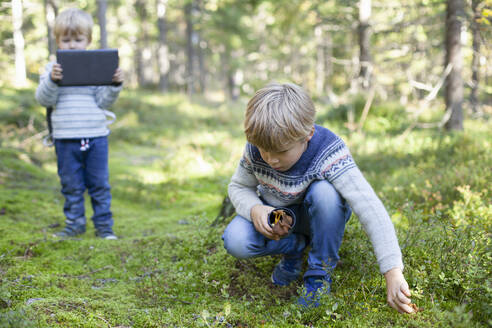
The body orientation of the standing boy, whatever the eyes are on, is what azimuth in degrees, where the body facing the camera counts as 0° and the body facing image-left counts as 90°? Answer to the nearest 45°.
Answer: approximately 0°

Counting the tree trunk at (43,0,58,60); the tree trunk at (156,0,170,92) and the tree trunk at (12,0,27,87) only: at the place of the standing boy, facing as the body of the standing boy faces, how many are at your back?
3

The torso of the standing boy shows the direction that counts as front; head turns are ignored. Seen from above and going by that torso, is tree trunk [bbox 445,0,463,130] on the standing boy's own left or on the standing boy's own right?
on the standing boy's own left

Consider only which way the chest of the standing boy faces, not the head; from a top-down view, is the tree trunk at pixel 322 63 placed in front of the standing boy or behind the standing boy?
behind

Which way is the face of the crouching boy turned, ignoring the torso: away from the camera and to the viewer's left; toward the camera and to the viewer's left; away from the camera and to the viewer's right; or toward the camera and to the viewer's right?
toward the camera and to the viewer's left

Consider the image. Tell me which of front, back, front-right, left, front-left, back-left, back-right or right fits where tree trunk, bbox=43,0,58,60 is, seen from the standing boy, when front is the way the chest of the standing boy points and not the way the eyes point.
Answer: back

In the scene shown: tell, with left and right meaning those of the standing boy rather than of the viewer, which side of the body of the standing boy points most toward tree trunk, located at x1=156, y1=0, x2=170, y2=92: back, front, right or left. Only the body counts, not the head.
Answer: back

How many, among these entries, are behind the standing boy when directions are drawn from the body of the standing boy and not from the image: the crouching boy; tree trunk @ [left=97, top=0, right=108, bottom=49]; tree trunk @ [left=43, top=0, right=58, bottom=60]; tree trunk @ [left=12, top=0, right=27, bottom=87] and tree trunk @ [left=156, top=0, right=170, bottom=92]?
4
